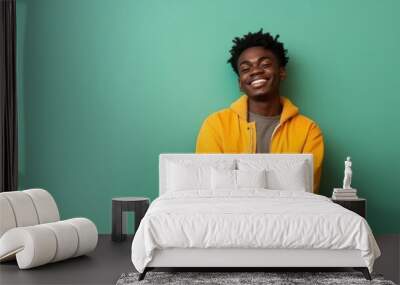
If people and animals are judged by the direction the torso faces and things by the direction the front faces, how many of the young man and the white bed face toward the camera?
2

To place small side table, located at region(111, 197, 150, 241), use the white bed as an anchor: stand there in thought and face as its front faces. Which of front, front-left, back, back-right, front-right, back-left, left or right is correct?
back-right

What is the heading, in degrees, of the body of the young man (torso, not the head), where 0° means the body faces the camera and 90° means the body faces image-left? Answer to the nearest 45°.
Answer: approximately 0°

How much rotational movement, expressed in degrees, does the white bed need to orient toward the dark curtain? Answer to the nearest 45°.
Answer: approximately 135° to its right

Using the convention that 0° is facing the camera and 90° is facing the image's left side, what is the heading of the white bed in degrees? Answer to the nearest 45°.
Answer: approximately 0°

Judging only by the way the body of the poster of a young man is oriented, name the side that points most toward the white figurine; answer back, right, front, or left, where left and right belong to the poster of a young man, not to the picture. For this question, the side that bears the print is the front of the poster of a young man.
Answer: left
